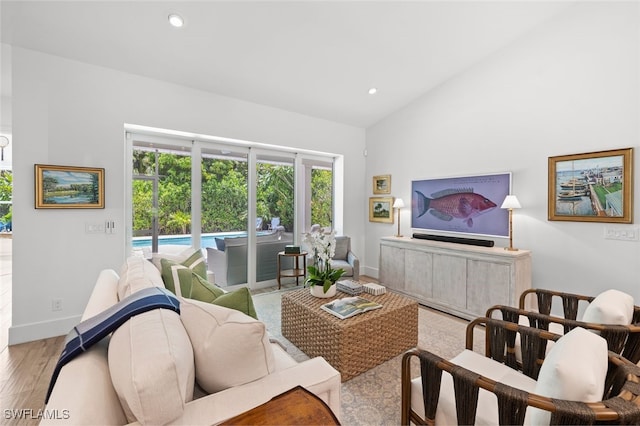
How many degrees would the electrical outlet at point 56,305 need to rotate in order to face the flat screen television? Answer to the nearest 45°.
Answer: approximately 45° to its left

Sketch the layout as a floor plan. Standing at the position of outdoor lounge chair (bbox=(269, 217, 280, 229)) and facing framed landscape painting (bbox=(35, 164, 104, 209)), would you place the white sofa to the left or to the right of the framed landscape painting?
left

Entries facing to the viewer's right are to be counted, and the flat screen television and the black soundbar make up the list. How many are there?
0

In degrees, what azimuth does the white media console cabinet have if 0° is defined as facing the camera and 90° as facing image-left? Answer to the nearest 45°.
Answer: approximately 45°

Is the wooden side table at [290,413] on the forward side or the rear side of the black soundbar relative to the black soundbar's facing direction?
on the forward side

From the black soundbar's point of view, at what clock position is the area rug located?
The area rug is roughly at 11 o'clock from the black soundbar.

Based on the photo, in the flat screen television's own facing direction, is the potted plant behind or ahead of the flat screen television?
ahead

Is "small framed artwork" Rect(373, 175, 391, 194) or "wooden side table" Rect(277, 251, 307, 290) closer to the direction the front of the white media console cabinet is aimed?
the wooden side table

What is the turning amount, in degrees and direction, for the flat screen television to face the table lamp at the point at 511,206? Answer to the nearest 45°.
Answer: approximately 90° to its left

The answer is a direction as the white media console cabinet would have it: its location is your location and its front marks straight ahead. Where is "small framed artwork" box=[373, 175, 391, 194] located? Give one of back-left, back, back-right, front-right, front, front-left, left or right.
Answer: right

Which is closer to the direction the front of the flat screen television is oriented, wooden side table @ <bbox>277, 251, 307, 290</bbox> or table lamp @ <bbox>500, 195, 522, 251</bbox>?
the wooden side table

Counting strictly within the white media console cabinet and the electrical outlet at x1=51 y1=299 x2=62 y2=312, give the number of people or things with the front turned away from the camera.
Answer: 0

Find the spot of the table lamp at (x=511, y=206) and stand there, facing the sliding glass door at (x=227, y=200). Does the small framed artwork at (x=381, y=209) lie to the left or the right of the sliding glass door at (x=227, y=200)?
right

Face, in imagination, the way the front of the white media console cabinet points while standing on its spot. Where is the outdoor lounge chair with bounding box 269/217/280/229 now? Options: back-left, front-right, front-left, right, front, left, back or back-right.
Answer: front-right
